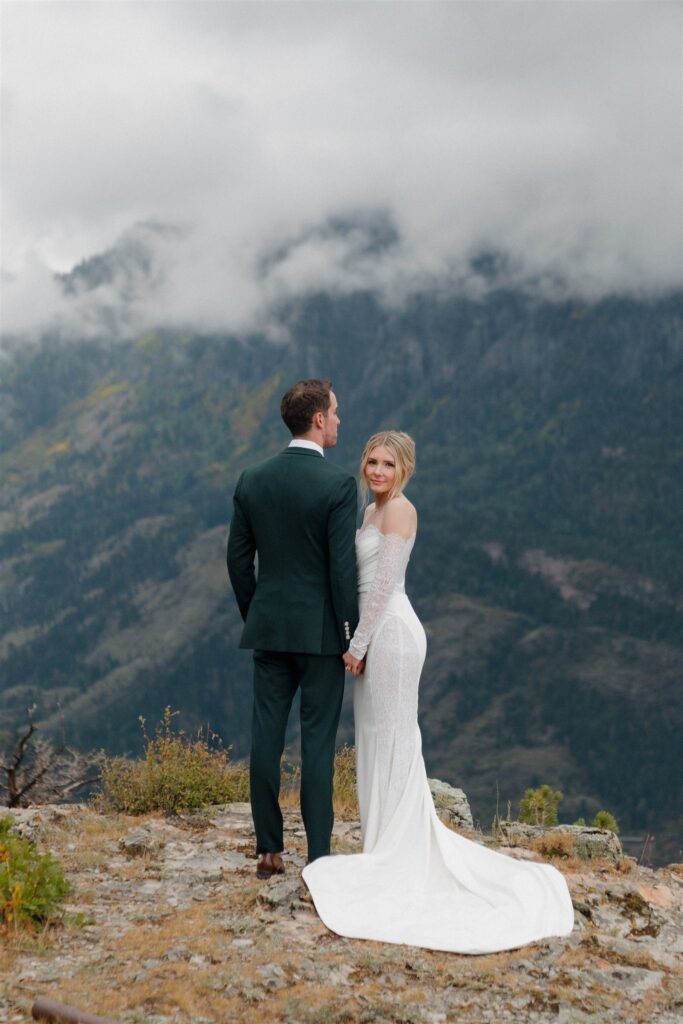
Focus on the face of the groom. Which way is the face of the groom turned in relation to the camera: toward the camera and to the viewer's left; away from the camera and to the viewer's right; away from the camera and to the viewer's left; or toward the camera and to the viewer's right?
away from the camera and to the viewer's right

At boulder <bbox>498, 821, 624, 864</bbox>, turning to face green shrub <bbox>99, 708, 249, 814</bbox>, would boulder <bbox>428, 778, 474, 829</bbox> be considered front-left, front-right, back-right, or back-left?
front-right

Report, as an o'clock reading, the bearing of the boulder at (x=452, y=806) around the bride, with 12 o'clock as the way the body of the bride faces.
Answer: The boulder is roughly at 3 o'clock from the bride.

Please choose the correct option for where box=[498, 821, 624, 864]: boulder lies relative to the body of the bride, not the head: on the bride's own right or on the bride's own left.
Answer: on the bride's own right
